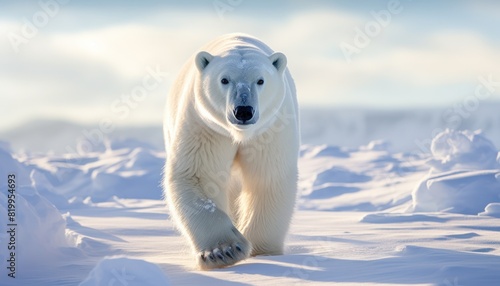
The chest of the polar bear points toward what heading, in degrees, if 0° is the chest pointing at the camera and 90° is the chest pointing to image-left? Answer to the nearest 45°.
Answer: approximately 0°
